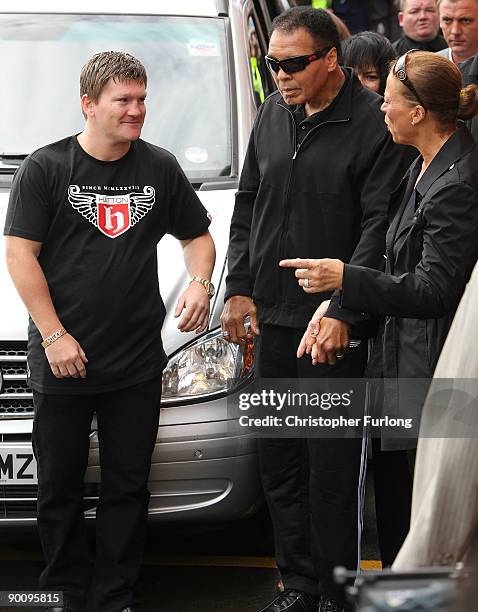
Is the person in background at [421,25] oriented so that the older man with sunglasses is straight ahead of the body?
yes

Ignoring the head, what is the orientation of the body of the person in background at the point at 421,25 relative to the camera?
toward the camera

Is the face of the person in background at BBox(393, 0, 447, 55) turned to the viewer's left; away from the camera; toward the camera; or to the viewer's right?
toward the camera

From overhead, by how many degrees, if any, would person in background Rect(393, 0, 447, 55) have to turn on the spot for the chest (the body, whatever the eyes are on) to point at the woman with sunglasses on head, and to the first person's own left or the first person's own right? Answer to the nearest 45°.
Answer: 0° — they already face them

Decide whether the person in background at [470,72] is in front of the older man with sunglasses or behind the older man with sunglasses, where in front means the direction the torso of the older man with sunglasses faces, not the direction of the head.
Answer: behind

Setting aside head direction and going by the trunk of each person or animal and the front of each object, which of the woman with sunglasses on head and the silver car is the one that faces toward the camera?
the silver car

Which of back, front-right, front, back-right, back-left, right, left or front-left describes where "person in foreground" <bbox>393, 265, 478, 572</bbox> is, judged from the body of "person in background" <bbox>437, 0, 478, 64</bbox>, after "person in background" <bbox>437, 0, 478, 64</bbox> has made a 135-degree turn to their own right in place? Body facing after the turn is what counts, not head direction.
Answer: back

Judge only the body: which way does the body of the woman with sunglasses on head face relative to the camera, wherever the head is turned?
to the viewer's left

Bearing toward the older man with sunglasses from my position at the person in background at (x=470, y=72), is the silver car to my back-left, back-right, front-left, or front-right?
front-right

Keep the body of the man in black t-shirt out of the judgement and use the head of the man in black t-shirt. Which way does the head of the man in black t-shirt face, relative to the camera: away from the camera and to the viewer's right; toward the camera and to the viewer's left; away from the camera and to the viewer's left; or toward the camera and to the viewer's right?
toward the camera and to the viewer's right

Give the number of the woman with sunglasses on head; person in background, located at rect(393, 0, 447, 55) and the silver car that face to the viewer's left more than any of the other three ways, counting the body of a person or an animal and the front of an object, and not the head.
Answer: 1

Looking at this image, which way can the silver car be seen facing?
toward the camera

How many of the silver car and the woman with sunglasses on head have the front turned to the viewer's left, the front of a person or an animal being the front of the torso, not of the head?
1

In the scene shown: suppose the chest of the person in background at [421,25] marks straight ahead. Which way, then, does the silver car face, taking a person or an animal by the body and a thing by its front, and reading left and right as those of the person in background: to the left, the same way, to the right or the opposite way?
the same way

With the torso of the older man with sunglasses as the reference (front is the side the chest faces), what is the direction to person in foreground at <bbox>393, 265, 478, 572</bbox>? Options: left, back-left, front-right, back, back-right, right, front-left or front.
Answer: front-left

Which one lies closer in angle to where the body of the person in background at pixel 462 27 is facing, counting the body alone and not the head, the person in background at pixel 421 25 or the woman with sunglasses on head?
the woman with sunglasses on head
